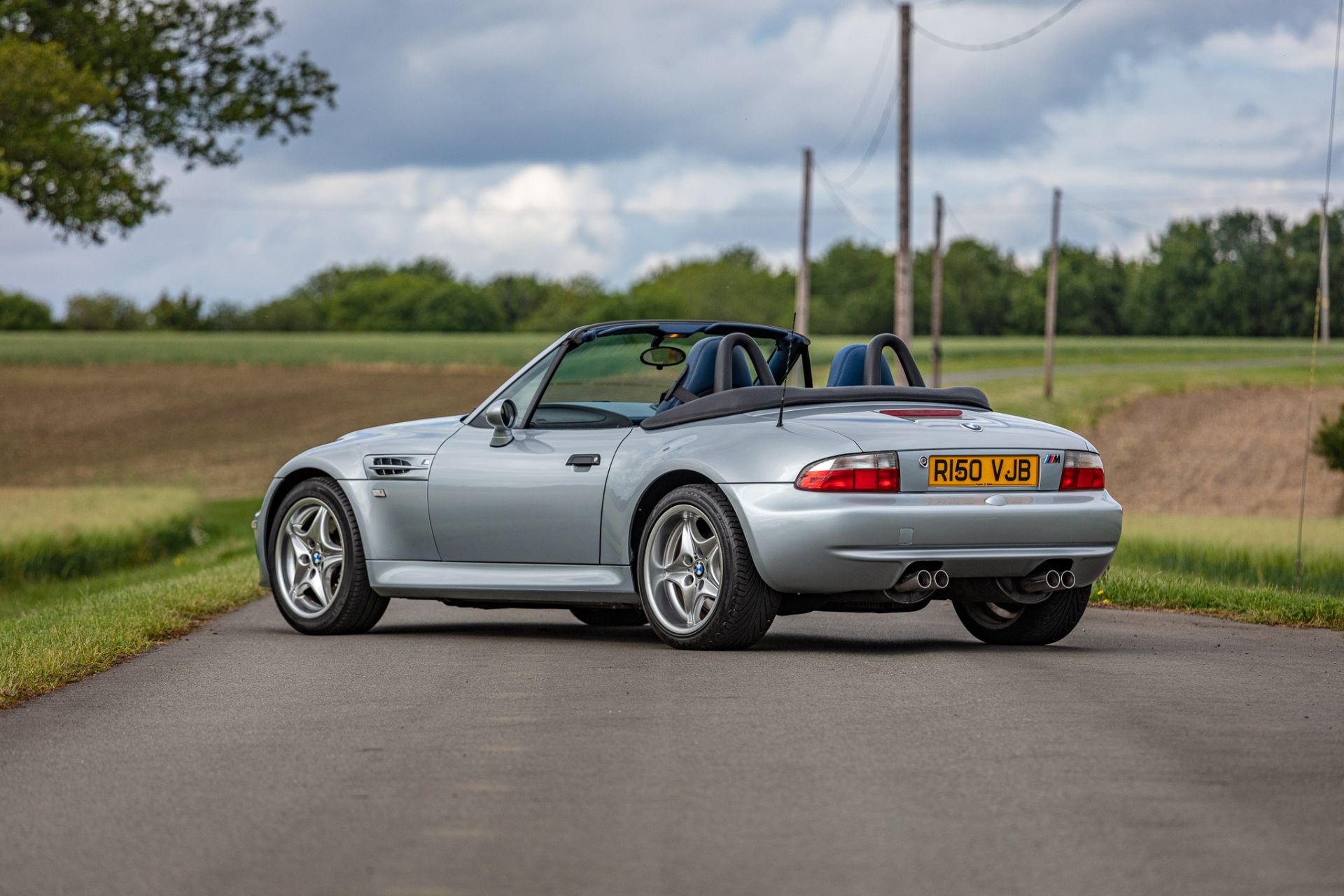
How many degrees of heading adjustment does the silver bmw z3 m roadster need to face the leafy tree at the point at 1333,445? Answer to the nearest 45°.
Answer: approximately 90° to its right

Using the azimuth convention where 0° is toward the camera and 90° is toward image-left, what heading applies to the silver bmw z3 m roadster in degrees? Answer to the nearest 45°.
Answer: approximately 135°

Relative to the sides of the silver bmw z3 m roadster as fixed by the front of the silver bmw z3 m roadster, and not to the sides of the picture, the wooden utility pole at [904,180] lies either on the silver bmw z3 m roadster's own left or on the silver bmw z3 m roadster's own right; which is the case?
on the silver bmw z3 m roadster's own right
